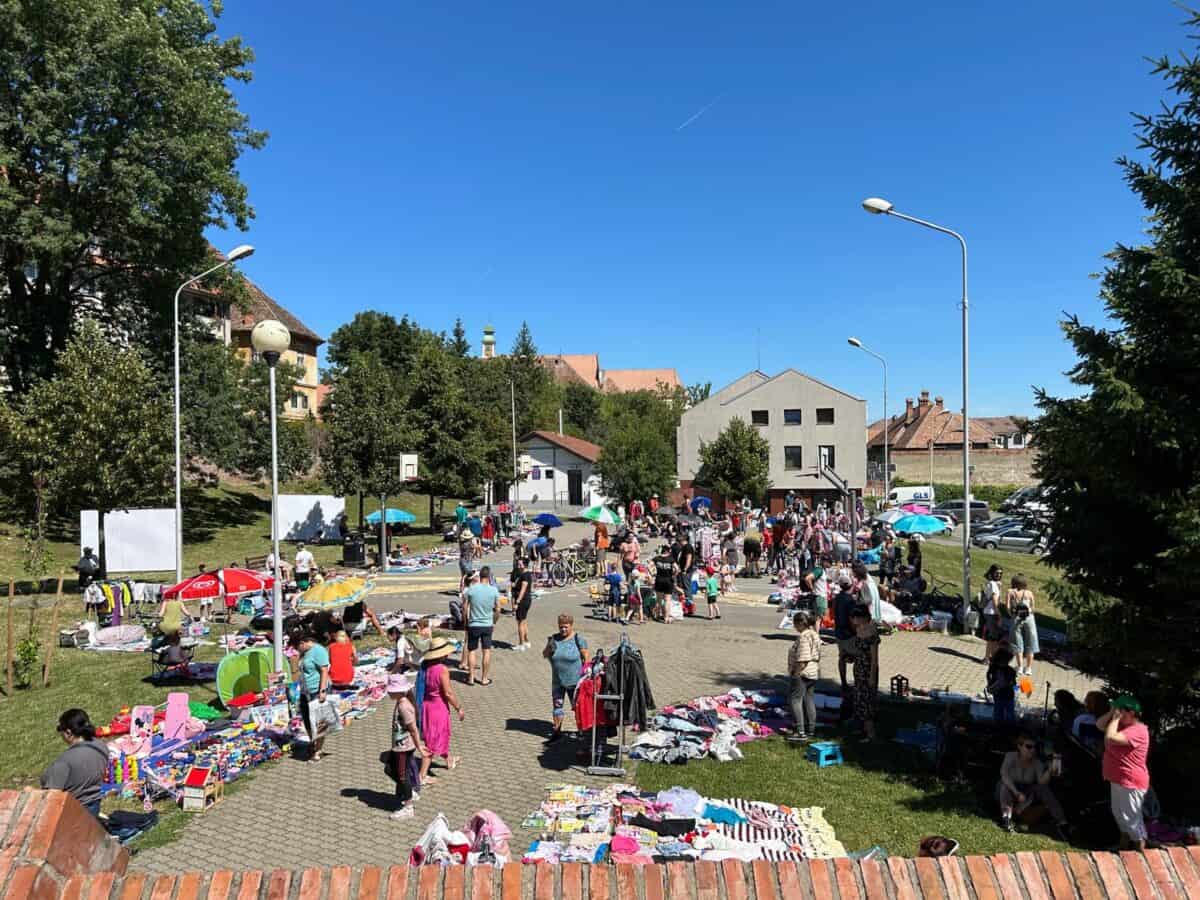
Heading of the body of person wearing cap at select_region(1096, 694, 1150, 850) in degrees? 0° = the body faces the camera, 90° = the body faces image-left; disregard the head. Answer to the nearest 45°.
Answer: approximately 90°

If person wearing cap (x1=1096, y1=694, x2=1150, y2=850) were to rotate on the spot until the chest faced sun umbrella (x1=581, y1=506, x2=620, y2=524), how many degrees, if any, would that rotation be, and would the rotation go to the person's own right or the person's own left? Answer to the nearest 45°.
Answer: approximately 45° to the person's own right

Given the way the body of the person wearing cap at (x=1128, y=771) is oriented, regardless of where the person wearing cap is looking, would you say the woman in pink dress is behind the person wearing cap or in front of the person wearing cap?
in front

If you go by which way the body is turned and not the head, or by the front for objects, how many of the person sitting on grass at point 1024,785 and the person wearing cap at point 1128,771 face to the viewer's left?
1
